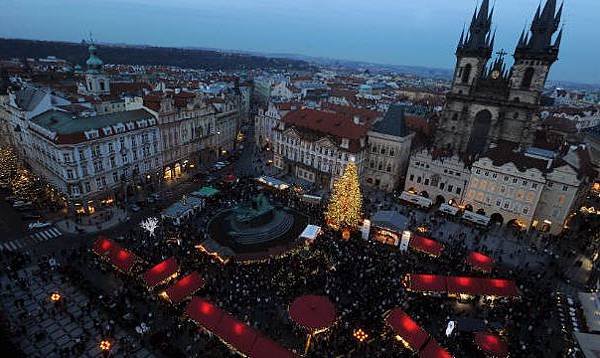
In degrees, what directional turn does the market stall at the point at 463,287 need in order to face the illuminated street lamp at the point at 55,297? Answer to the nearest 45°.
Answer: approximately 45° to its right
